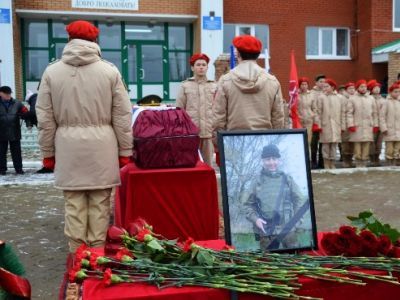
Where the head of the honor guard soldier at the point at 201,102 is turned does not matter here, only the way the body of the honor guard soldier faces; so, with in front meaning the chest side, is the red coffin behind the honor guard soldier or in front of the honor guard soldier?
in front

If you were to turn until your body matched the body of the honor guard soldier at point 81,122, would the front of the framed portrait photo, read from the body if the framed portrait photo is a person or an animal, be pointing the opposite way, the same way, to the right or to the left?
the opposite way

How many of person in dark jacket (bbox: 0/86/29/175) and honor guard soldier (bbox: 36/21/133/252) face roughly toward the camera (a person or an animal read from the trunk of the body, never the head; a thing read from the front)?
1

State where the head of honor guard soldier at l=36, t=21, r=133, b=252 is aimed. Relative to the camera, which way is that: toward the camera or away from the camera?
away from the camera

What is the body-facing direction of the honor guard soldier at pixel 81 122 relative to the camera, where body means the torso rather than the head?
away from the camera

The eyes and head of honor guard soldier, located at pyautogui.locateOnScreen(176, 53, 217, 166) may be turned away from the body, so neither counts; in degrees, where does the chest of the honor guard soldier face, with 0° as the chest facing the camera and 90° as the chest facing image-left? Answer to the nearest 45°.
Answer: approximately 0°

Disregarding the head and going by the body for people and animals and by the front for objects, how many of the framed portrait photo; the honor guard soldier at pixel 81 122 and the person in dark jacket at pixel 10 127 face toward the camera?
2

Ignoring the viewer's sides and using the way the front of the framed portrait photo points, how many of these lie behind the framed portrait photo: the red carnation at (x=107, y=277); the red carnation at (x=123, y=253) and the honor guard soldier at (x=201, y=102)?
1

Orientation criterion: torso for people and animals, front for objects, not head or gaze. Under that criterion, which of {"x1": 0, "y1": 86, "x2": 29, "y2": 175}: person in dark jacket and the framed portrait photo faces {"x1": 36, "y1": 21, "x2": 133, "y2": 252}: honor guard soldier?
the person in dark jacket

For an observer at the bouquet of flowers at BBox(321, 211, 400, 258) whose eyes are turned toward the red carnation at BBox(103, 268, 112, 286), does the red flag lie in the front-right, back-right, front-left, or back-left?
back-right
